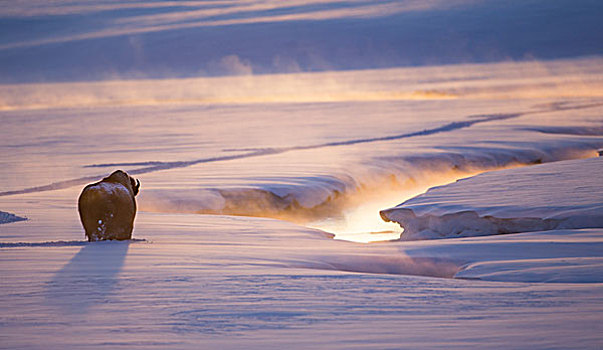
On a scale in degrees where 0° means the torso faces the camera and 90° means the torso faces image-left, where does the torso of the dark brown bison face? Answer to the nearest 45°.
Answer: approximately 225°
